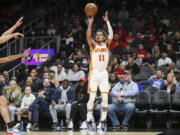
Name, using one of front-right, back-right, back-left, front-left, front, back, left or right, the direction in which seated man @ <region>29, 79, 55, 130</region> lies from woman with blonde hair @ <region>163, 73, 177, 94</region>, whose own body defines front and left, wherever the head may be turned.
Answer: front-right

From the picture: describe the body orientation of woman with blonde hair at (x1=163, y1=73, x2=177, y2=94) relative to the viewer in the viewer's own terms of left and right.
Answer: facing the viewer and to the left of the viewer

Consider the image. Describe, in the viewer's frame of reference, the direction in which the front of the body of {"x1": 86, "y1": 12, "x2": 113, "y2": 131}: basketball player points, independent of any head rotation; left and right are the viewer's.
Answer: facing the viewer

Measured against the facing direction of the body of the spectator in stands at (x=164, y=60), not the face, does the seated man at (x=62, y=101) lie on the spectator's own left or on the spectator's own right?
on the spectator's own right

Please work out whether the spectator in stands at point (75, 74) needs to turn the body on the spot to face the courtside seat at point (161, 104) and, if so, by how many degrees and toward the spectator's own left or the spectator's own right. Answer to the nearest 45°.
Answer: approximately 45° to the spectator's own left

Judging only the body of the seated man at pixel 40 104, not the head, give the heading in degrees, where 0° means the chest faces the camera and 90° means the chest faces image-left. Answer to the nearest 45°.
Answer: approximately 45°

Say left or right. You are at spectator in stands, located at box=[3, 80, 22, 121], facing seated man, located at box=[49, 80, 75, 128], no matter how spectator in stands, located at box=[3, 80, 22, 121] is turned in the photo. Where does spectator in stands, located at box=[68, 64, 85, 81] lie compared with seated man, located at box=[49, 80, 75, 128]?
left

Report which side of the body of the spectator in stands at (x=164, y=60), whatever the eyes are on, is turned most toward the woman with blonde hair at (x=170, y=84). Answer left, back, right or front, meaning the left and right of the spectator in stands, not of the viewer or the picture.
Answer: front

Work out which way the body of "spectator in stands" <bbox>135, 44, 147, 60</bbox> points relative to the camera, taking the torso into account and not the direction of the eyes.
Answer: toward the camera

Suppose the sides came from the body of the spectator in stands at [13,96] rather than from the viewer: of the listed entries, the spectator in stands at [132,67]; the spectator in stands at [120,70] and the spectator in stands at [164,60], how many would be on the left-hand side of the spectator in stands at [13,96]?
3

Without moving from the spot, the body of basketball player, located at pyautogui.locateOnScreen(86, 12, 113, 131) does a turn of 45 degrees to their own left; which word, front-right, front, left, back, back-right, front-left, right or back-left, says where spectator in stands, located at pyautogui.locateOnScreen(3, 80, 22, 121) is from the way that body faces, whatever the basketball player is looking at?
back

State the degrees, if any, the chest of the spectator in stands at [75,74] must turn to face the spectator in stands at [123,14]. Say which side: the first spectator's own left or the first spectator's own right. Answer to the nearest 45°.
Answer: approximately 135° to the first spectator's own left
